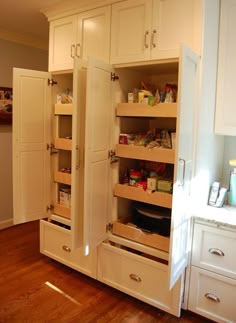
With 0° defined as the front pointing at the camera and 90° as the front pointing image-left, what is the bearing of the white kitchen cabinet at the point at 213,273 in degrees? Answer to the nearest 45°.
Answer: approximately 45°

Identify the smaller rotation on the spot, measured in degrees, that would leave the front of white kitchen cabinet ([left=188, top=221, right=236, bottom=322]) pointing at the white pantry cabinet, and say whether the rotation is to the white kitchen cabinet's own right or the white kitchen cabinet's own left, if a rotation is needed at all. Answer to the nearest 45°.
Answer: approximately 45° to the white kitchen cabinet's own right

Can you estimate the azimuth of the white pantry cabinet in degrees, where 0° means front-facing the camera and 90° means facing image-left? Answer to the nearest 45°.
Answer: approximately 45°
